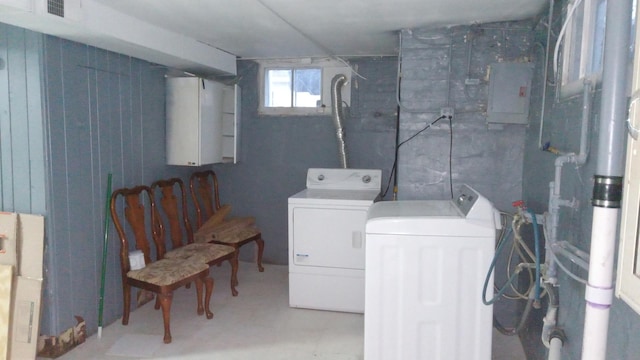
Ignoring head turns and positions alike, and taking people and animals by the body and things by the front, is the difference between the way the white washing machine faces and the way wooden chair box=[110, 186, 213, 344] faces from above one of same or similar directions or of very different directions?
very different directions

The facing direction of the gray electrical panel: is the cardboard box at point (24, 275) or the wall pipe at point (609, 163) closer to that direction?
the wall pipe

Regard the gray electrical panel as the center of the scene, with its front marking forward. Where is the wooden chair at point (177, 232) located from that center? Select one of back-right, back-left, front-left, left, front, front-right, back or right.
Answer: right

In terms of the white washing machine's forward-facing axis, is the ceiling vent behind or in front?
in front

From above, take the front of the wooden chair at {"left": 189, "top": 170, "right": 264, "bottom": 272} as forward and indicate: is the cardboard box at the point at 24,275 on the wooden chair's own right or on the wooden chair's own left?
on the wooden chair's own right
